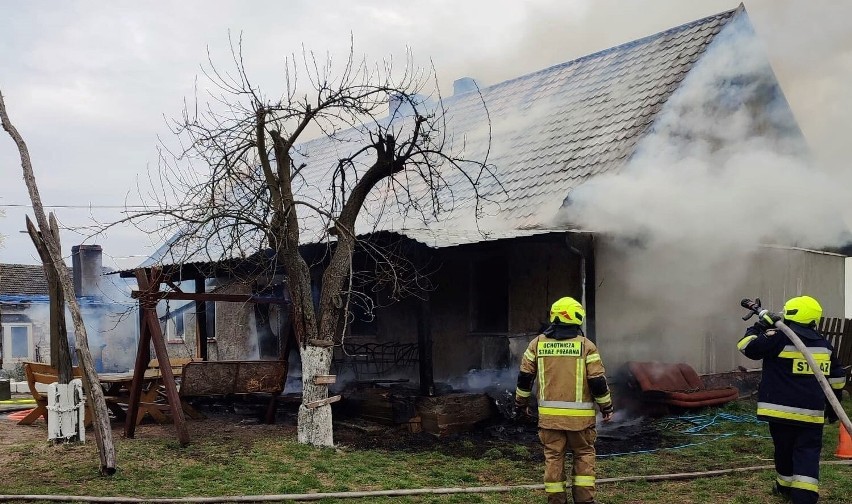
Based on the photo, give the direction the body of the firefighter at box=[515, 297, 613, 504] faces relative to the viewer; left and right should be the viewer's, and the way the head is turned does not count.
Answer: facing away from the viewer

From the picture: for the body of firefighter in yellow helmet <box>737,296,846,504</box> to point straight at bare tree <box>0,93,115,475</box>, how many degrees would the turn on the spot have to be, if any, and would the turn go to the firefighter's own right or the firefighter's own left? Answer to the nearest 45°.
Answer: approximately 45° to the firefighter's own left

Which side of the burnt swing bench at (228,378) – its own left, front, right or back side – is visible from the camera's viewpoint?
back

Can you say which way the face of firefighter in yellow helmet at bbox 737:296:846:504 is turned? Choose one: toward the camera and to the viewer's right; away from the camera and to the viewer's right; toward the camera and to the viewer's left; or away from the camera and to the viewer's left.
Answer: away from the camera and to the viewer's left

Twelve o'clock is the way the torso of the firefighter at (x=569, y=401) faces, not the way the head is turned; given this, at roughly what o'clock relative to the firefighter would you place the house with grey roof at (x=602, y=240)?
The house with grey roof is roughly at 12 o'clock from the firefighter.

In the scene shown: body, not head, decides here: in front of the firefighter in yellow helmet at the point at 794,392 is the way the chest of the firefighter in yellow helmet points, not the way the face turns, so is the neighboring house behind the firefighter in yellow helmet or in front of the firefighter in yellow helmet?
in front

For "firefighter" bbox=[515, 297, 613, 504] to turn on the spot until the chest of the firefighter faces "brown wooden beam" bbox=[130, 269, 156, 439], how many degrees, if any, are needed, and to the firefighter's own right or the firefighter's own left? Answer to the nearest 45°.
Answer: approximately 45° to the firefighter's own left

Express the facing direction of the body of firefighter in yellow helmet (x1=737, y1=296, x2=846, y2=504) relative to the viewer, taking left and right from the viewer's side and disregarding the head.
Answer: facing away from the viewer and to the left of the viewer

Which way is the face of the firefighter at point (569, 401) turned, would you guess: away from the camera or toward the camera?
away from the camera
